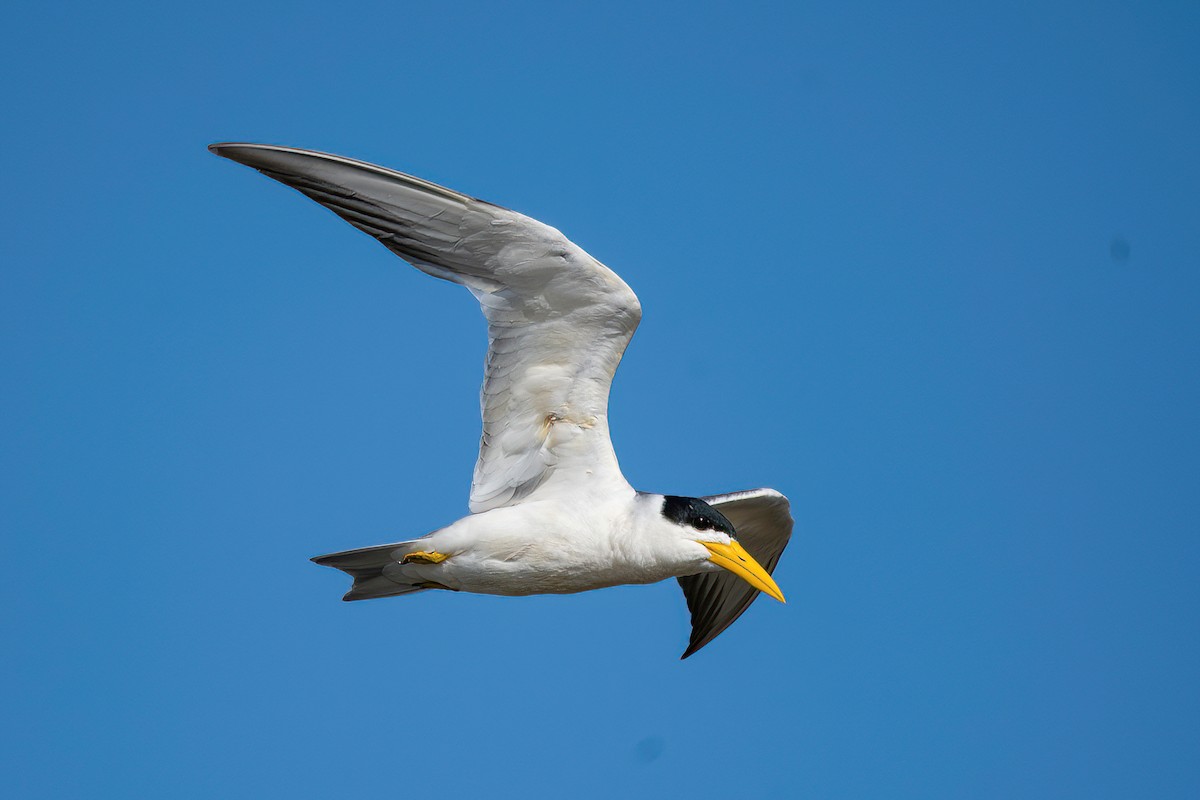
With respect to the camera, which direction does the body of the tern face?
to the viewer's right
